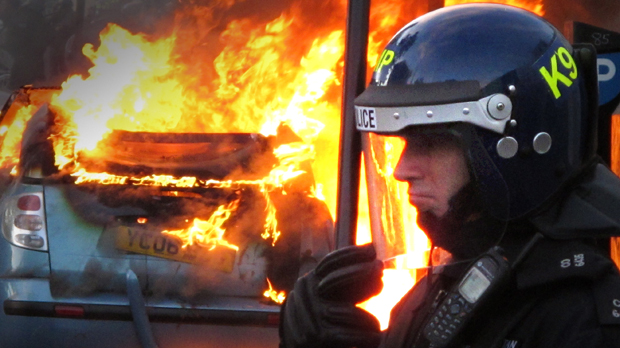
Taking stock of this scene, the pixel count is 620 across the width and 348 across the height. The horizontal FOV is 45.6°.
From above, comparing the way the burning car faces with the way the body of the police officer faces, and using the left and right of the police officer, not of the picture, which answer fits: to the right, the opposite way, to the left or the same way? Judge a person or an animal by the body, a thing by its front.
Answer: to the right

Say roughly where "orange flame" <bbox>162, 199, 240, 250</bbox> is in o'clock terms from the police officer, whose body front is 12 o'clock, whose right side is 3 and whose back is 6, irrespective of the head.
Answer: The orange flame is roughly at 2 o'clock from the police officer.

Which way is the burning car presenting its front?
away from the camera

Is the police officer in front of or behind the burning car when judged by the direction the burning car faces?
behind

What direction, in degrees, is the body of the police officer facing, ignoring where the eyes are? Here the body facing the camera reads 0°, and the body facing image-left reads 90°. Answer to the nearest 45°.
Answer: approximately 90°

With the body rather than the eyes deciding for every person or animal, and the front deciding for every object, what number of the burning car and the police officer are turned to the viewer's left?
1

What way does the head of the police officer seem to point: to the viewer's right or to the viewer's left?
to the viewer's left

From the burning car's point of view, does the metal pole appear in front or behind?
behind

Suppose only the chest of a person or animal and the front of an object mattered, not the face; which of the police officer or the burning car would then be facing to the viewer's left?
the police officer
